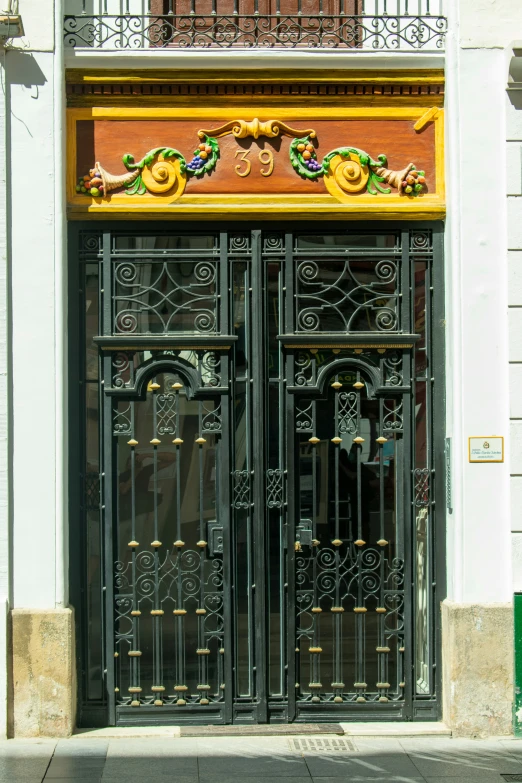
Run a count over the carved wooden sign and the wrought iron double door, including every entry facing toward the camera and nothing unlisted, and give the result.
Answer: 2

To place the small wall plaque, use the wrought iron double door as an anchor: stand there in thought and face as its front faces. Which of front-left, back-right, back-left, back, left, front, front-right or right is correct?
left

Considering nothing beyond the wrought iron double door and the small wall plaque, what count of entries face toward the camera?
2

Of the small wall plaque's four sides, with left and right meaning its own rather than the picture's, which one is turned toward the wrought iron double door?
right

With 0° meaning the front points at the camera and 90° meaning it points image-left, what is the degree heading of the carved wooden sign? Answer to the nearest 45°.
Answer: approximately 0°
